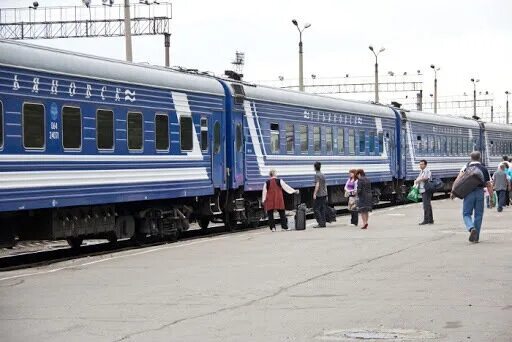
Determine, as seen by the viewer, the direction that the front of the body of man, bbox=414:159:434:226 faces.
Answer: to the viewer's left

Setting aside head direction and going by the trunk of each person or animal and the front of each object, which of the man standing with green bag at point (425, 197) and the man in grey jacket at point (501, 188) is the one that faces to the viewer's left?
the man standing with green bag at point (425, 197)

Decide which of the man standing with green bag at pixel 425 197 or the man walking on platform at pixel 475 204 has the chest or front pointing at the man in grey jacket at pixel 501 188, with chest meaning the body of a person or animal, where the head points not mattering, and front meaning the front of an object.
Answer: the man walking on platform at pixel 475 204

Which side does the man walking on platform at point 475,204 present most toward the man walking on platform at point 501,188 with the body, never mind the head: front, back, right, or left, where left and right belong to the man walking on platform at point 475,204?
front

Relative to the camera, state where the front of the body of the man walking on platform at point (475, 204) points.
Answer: away from the camera

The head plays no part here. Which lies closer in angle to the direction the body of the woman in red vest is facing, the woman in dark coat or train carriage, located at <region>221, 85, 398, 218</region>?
the train carriage
